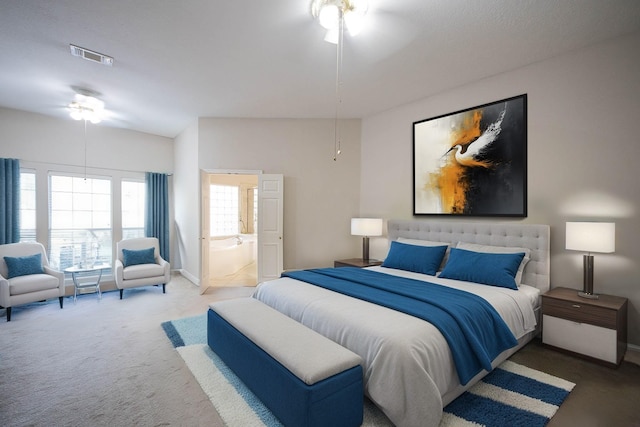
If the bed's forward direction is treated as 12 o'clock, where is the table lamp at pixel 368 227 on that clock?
The table lamp is roughly at 4 o'clock from the bed.

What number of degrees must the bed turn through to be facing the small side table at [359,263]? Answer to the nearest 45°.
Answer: approximately 135° to its right

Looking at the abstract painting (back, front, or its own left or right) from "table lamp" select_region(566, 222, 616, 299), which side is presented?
left

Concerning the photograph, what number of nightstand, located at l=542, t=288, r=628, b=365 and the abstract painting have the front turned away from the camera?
0

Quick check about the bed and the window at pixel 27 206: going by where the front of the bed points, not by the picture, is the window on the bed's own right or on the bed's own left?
on the bed's own right

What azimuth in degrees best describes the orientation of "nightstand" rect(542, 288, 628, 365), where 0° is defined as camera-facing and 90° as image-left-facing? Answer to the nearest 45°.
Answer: approximately 45°

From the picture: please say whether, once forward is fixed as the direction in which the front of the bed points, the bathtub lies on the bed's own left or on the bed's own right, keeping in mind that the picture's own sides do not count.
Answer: on the bed's own right

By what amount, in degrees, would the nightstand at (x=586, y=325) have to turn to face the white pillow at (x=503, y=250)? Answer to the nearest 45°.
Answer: approximately 45° to its right

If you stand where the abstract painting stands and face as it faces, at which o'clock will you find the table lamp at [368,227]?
The table lamp is roughly at 2 o'clock from the abstract painting.

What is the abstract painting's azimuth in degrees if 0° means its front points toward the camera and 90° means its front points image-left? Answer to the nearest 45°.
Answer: approximately 45°

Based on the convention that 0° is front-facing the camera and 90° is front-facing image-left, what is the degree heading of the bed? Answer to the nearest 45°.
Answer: approximately 45°

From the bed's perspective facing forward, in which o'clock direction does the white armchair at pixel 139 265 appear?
The white armchair is roughly at 2 o'clock from the bed.
